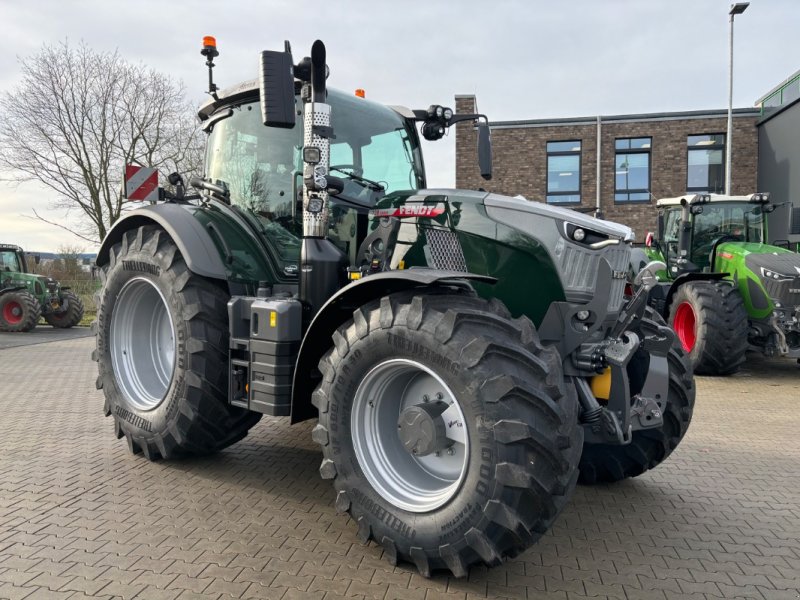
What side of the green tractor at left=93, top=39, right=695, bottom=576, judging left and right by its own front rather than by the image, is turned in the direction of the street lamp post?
left

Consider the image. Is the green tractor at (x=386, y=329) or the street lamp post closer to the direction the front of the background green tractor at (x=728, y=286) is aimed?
the green tractor

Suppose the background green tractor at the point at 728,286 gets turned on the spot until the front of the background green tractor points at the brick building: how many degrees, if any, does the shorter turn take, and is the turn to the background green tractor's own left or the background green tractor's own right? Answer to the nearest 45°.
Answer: approximately 135° to the background green tractor's own left

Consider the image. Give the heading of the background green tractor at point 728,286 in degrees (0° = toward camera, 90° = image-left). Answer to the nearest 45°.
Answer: approximately 315°

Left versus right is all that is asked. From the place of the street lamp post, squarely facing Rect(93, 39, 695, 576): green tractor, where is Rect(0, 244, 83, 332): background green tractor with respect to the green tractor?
right

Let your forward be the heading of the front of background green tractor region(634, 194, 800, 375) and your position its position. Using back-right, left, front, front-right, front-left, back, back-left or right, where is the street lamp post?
back-left

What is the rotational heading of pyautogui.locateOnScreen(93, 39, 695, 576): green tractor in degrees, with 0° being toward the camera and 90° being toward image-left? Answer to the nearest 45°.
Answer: approximately 315°

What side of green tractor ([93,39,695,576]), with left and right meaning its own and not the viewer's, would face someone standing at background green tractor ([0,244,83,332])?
back
